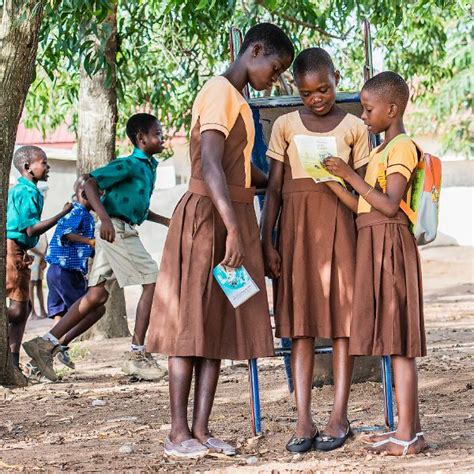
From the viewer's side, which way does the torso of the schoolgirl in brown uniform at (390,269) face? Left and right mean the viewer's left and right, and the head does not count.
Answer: facing to the left of the viewer

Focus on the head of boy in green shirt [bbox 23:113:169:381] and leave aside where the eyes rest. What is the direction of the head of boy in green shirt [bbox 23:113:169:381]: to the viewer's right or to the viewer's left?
to the viewer's right

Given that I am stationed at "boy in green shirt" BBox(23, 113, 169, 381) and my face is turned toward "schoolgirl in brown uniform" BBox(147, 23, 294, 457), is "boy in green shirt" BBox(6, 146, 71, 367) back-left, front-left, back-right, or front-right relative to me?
back-right

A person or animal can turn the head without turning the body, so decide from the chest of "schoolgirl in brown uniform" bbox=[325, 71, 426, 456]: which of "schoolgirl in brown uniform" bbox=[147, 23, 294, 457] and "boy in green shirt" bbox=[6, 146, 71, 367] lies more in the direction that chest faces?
the schoolgirl in brown uniform

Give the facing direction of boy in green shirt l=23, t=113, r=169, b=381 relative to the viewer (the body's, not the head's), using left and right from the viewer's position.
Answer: facing to the right of the viewer

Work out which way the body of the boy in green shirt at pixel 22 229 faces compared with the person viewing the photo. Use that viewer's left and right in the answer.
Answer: facing to the right of the viewer
